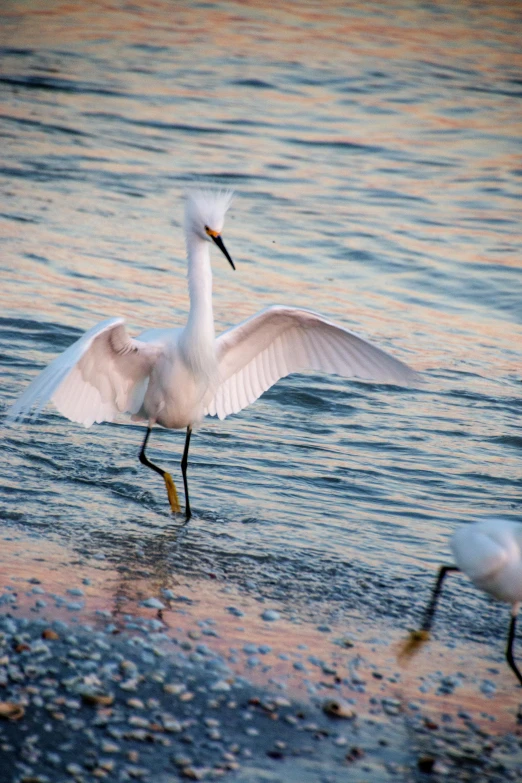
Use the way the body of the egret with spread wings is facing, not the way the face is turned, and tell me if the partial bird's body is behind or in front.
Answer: in front

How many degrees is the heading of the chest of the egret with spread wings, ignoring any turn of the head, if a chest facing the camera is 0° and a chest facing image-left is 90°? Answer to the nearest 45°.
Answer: approximately 315°

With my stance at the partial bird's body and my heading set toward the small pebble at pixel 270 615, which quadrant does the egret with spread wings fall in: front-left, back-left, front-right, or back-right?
front-right

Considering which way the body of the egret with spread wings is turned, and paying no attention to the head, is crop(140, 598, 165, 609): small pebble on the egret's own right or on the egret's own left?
on the egret's own right

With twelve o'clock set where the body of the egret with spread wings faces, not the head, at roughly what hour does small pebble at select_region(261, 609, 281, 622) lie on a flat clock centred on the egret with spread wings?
The small pebble is roughly at 1 o'clock from the egret with spread wings.
